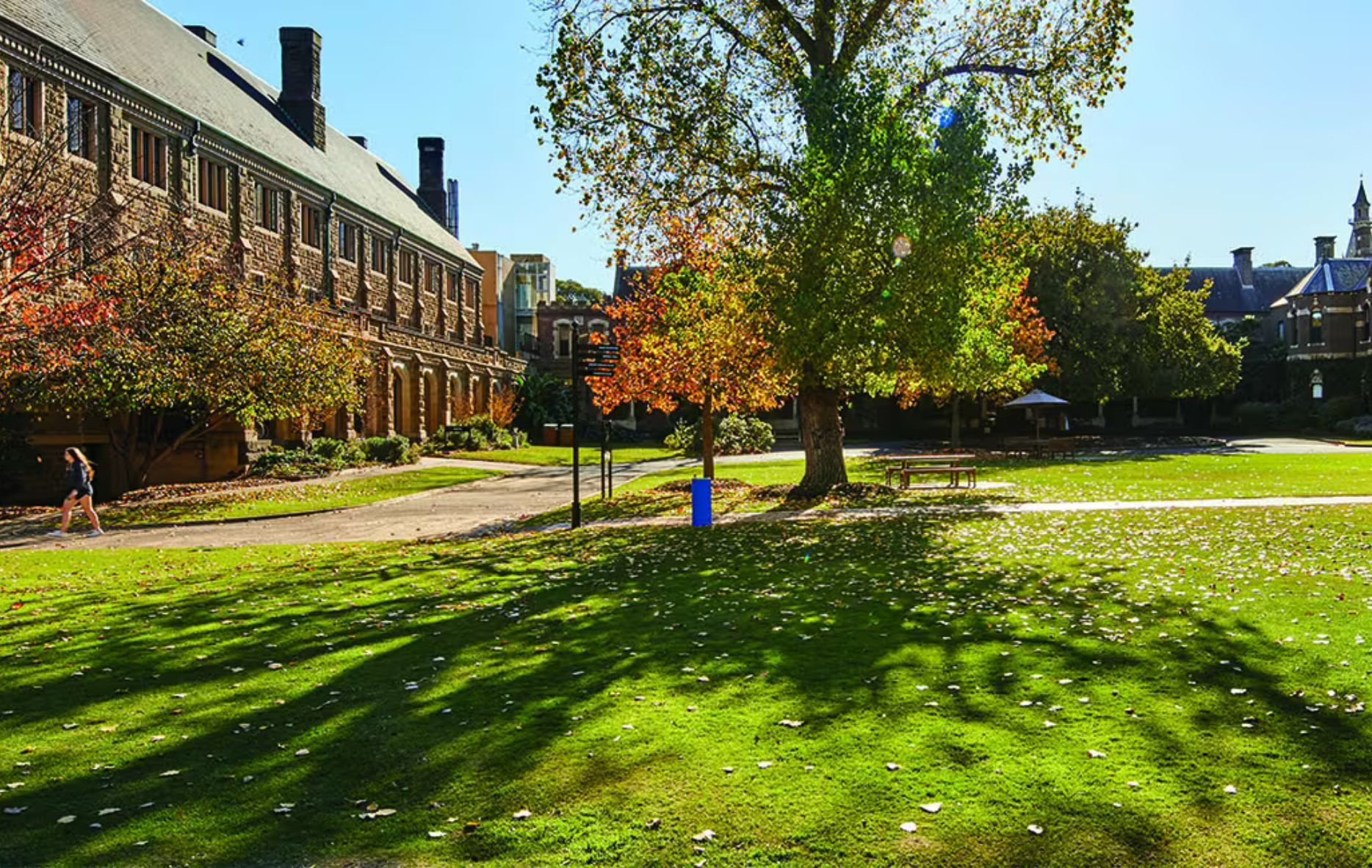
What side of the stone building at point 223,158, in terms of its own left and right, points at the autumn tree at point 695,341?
front

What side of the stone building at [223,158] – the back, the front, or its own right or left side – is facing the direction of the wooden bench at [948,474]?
front

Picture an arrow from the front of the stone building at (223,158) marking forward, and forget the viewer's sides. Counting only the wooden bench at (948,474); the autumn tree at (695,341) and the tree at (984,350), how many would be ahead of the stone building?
3

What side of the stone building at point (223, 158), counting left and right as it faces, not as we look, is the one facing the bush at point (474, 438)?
left

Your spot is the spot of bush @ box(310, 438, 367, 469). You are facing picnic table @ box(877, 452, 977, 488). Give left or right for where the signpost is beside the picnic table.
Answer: right

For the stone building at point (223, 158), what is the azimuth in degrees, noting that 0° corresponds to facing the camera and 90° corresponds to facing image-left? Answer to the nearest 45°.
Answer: approximately 315°

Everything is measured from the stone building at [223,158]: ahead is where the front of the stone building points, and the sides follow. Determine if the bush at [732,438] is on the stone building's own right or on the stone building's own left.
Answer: on the stone building's own left

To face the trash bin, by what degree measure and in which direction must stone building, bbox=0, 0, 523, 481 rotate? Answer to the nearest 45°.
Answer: approximately 45° to its right

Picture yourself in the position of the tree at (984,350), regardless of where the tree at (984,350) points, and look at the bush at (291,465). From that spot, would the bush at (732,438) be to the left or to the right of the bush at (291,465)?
right

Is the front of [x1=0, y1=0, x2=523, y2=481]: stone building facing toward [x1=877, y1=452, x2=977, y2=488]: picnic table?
yes

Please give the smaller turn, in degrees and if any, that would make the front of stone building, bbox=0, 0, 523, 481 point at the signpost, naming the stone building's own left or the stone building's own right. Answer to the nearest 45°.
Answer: approximately 45° to the stone building's own right

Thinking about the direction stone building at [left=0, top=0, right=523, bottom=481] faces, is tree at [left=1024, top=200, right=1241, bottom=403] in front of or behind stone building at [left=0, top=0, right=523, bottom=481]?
in front

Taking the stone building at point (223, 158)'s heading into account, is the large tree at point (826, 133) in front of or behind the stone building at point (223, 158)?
in front
